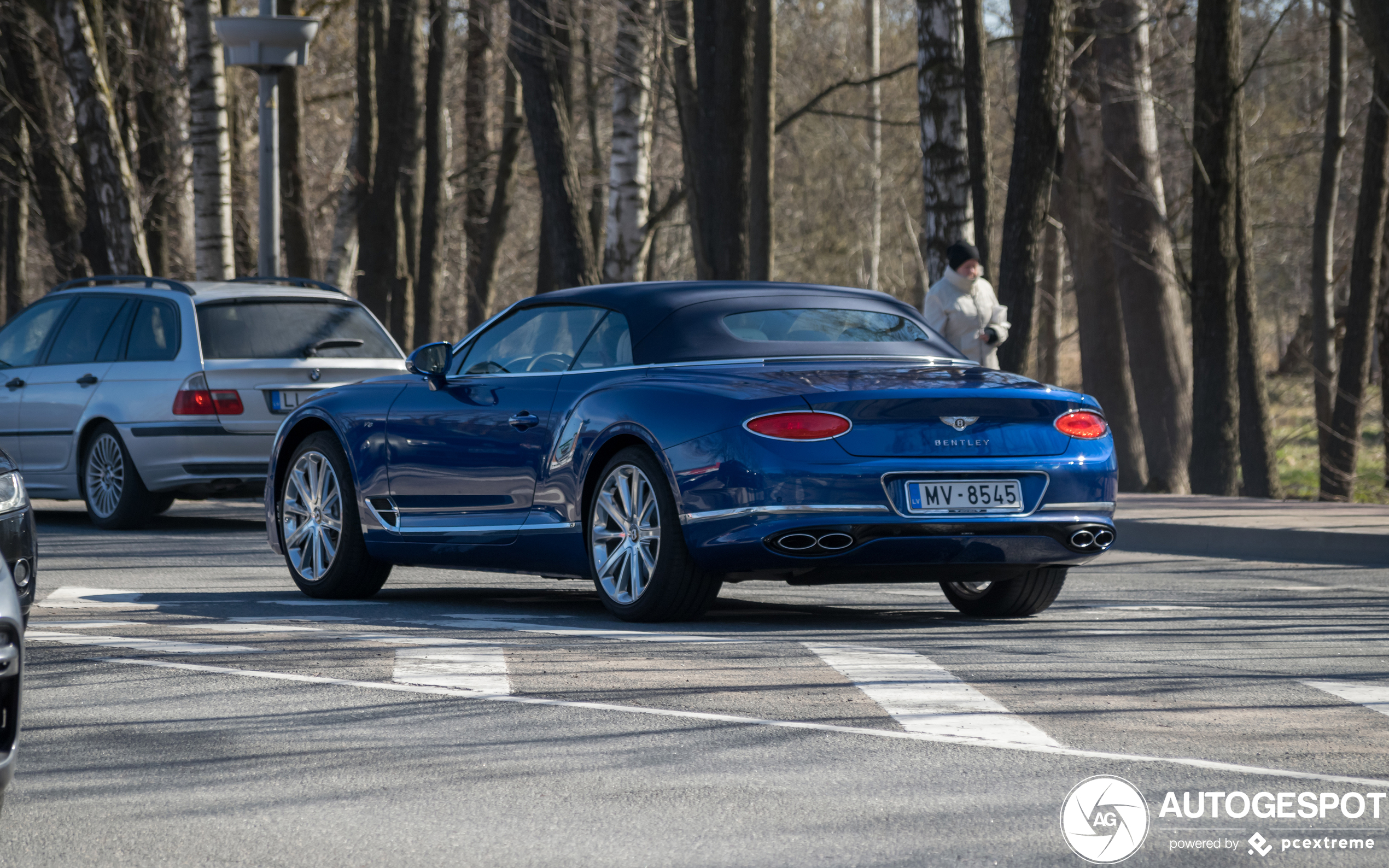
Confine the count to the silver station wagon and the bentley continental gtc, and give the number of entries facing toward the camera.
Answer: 0

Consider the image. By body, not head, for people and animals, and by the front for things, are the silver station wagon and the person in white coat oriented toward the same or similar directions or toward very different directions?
very different directions

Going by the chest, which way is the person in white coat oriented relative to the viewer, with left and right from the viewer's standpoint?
facing the viewer and to the right of the viewer

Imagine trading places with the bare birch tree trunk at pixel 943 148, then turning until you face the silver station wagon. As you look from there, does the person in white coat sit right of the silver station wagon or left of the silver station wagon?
left

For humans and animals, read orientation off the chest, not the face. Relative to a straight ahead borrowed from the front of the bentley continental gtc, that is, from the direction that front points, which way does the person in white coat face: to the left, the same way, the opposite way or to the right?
the opposite way

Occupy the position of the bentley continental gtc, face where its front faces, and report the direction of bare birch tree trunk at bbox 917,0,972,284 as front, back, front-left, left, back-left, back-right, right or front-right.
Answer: front-right

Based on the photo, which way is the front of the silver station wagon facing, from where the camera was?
facing away from the viewer and to the left of the viewer

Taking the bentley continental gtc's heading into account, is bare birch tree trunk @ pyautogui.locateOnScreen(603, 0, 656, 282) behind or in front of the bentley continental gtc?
in front

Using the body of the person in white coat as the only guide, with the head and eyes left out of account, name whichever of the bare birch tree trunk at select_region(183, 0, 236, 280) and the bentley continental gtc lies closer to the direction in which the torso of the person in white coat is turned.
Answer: the bentley continental gtc

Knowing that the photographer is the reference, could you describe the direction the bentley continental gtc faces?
facing away from the viewer and to the left of the viewer
